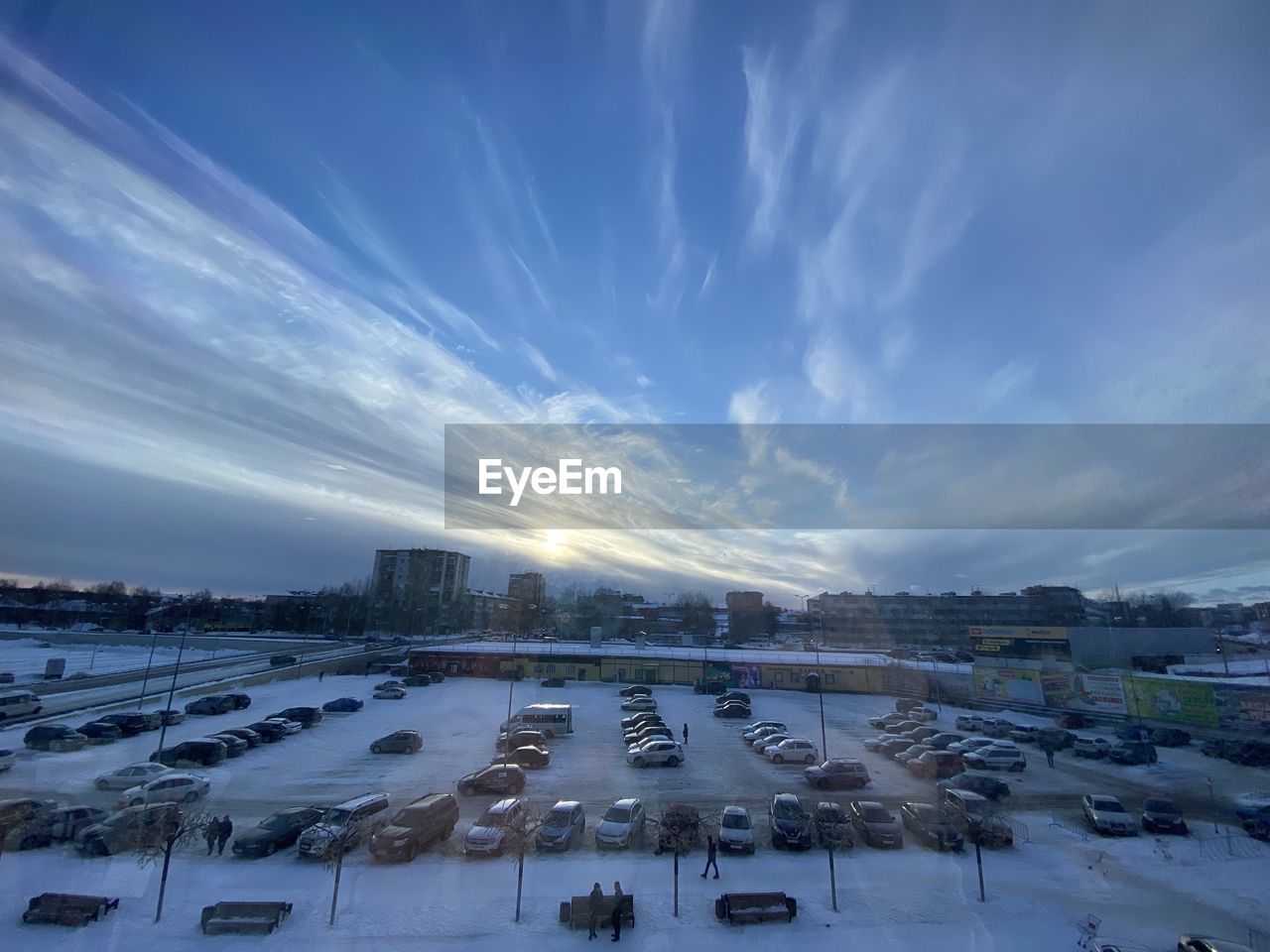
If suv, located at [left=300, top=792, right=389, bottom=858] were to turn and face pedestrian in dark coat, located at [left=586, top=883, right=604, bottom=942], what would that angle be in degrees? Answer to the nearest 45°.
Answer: approximately 90° to its left

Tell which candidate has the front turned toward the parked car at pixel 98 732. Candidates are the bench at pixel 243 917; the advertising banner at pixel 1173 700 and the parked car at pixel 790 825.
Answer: the advertising banner

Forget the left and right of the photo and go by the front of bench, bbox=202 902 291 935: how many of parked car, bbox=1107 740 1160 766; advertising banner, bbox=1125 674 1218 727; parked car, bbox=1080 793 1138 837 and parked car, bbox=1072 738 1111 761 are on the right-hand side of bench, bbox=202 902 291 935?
0

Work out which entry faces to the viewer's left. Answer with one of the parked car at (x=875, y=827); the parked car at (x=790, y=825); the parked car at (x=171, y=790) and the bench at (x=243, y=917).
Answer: the parked car at (x=171, y=790)

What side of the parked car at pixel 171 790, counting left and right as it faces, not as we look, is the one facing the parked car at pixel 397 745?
back

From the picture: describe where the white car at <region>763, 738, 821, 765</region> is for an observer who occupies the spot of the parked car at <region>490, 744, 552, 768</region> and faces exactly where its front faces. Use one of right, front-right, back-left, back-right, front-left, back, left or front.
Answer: back

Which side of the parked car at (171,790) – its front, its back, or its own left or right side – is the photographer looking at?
left

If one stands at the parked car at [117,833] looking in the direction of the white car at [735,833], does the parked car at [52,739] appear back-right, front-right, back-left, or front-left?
back-left

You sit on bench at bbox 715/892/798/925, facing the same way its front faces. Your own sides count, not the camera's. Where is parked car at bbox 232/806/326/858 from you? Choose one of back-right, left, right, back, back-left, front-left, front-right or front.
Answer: right

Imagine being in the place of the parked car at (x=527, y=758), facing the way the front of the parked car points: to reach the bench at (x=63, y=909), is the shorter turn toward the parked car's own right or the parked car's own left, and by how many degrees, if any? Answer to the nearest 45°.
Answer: approximately 45° to the parked car's own left

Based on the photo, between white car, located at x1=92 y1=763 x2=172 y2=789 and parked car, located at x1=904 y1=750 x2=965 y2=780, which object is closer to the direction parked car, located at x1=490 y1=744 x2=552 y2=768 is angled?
the white car

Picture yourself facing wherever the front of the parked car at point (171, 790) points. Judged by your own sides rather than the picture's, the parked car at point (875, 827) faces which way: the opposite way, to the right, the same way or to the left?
to the left

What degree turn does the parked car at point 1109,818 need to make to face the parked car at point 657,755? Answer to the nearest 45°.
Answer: approximately 135° to its right

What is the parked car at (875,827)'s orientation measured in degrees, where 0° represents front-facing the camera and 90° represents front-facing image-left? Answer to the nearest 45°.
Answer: approximately 315°

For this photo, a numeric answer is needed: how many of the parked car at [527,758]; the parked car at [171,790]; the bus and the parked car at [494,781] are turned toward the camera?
0

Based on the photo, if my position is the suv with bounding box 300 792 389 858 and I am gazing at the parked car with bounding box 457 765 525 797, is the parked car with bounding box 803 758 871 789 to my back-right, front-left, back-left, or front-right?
front-right

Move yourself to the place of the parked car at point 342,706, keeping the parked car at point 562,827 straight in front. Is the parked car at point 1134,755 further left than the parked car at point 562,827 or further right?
left

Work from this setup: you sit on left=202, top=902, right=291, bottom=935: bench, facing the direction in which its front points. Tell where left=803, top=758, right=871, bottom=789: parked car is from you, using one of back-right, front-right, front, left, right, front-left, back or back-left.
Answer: left

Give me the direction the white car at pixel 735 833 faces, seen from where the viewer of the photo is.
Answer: facing the viewer

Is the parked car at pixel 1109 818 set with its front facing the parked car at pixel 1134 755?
no

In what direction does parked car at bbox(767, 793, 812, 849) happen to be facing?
toward the camera
